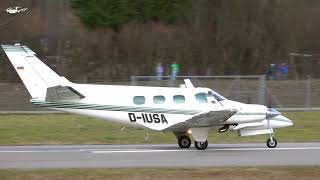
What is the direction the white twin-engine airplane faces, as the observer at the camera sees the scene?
facing to the right of the viewer

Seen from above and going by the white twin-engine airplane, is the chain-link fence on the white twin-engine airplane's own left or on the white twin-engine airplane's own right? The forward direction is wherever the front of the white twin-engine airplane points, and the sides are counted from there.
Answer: on the white twin-engine airplane's own left

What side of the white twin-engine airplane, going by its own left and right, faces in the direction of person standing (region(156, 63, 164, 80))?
left

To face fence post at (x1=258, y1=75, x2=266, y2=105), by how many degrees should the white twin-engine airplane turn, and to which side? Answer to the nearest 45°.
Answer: approximately 45° to its left
